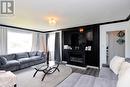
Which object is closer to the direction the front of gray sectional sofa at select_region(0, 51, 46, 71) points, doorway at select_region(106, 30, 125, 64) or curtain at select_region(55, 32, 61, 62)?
the doorway

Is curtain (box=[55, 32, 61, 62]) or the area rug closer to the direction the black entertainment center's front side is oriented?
the area rug

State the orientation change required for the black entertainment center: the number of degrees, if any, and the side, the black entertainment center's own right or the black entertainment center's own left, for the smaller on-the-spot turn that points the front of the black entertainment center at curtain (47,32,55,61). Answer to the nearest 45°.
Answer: approximately 90° to the black entertainment center's own right

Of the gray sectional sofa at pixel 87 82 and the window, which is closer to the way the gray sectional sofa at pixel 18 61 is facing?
the gray sectional sofa

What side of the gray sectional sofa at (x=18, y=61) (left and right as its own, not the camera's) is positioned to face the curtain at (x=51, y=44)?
left

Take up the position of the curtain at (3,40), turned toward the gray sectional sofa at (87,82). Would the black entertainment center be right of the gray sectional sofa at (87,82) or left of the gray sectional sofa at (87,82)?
left

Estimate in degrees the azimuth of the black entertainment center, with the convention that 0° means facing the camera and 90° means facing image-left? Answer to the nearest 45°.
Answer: approximately 45°

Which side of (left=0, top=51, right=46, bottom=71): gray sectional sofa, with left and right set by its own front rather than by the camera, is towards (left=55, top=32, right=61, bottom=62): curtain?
left

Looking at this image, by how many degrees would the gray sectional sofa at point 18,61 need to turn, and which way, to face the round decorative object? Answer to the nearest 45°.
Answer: approximately 45° to its left
